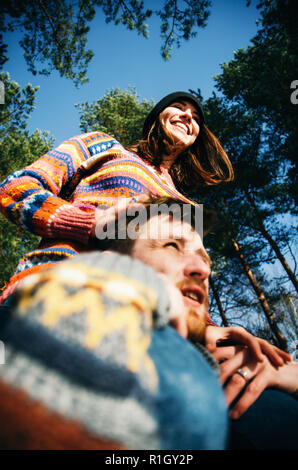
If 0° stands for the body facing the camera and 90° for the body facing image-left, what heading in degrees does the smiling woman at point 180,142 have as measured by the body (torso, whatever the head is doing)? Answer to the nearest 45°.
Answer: approximately 315°

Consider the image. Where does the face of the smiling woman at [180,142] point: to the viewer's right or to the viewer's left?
to the viewer's right

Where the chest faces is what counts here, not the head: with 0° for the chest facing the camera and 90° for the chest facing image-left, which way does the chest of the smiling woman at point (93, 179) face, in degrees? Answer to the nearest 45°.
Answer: approximately 315°

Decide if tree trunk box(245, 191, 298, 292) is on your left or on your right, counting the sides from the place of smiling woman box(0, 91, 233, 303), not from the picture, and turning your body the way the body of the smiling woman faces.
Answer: on your left

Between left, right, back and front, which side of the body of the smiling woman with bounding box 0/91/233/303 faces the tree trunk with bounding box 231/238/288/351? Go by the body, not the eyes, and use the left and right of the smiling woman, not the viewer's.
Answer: left

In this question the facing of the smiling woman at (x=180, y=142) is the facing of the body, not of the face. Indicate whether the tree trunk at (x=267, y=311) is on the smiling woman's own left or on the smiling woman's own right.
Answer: on the smiling woman's own left
